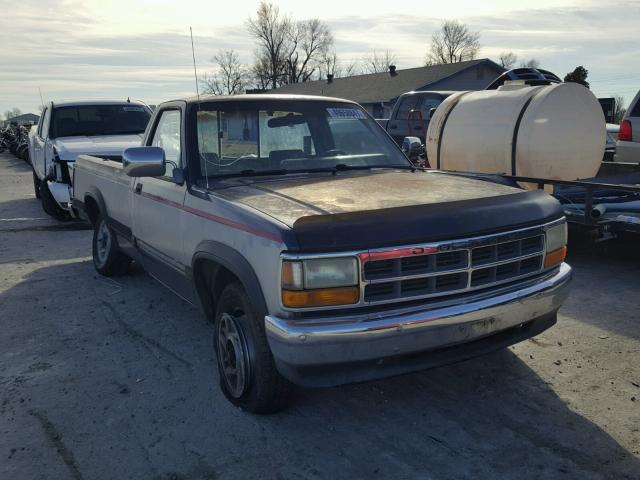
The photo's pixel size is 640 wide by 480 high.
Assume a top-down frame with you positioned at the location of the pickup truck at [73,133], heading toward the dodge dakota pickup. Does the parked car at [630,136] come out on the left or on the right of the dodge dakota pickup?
left

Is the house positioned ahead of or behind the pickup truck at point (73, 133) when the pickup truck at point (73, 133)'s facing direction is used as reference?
behind

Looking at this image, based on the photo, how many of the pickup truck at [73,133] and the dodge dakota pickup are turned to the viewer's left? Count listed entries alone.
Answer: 0

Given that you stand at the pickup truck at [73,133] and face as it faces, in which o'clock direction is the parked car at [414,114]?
The parked car is roughly at 9 o'clock from the pickup truck.

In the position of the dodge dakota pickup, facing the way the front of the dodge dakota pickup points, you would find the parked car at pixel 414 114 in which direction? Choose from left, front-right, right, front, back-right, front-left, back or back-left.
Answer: back-left

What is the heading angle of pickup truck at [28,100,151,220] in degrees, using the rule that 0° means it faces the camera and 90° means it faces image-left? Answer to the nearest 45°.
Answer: approximately 0°

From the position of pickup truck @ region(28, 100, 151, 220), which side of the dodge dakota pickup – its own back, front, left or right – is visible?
back

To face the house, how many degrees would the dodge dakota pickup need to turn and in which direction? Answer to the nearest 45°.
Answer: approximately 135° to its left

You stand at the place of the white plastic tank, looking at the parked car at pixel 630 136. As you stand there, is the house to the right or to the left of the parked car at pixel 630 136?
left

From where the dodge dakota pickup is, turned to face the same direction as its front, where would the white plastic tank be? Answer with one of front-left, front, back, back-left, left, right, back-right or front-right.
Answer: left

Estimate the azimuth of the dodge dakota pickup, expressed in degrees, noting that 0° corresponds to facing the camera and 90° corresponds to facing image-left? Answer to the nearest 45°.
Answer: approximately 315°
